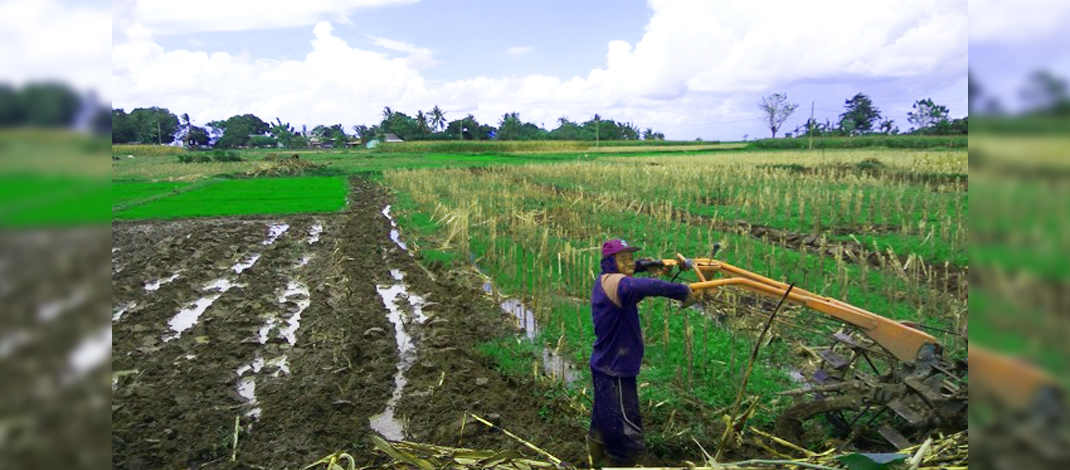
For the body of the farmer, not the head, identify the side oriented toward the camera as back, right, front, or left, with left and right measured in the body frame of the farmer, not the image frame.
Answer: right
